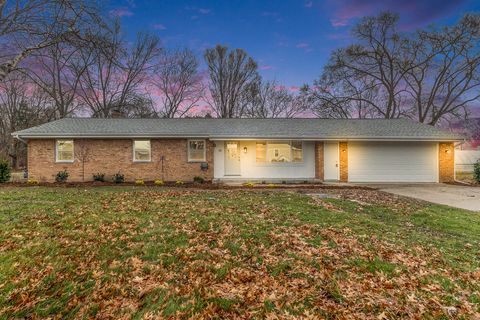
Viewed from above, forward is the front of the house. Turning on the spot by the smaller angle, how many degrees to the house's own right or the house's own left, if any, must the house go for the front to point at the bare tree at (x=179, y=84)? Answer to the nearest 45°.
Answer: approximately 135° to the house's own right

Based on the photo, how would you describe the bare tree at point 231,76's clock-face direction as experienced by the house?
The bare tree is roughly at 6 o'clock from the house.

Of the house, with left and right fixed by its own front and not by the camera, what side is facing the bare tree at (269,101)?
back

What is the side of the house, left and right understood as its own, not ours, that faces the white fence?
left

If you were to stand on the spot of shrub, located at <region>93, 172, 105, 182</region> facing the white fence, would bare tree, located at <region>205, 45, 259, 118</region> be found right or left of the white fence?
left

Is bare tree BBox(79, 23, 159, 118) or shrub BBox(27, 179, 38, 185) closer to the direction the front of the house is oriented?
the shrub

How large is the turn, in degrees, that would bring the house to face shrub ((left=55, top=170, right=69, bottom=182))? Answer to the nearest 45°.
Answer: approximately 90° to its right

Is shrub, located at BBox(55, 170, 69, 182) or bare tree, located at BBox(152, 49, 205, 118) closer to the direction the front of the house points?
the shrub

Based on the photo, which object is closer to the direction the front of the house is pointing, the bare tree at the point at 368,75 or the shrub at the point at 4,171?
the shrub

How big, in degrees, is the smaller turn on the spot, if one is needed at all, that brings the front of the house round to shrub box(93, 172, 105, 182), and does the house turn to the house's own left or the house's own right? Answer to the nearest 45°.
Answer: approximately 90° to the house's own right

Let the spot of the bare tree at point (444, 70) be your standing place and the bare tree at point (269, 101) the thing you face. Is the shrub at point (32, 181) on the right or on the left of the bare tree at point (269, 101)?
left

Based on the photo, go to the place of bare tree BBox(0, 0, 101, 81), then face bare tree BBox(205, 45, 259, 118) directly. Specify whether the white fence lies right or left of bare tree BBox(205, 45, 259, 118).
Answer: right

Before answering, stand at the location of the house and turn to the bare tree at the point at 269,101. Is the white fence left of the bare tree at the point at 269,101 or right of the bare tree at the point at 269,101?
right
